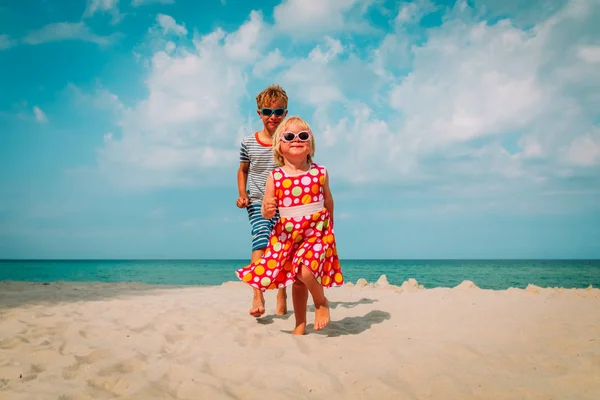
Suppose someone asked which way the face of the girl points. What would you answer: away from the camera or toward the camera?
toward the camera

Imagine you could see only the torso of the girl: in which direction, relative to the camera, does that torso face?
toward the camera

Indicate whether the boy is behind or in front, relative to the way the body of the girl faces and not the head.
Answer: behind

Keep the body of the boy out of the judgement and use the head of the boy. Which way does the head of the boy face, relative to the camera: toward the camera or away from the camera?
toward the camera
